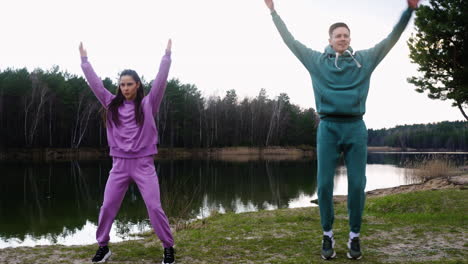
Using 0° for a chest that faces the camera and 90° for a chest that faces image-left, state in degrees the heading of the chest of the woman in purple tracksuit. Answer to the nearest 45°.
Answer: approximately 0°
